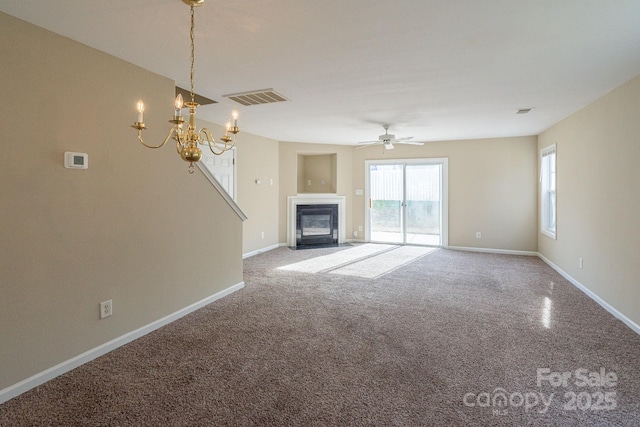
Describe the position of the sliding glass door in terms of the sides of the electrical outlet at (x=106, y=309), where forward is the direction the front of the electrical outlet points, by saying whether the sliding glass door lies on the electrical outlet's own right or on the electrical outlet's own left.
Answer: on the electrical outlet's own left

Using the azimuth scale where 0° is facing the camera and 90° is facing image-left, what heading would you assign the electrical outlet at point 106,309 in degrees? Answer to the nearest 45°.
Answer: approximately 315°
